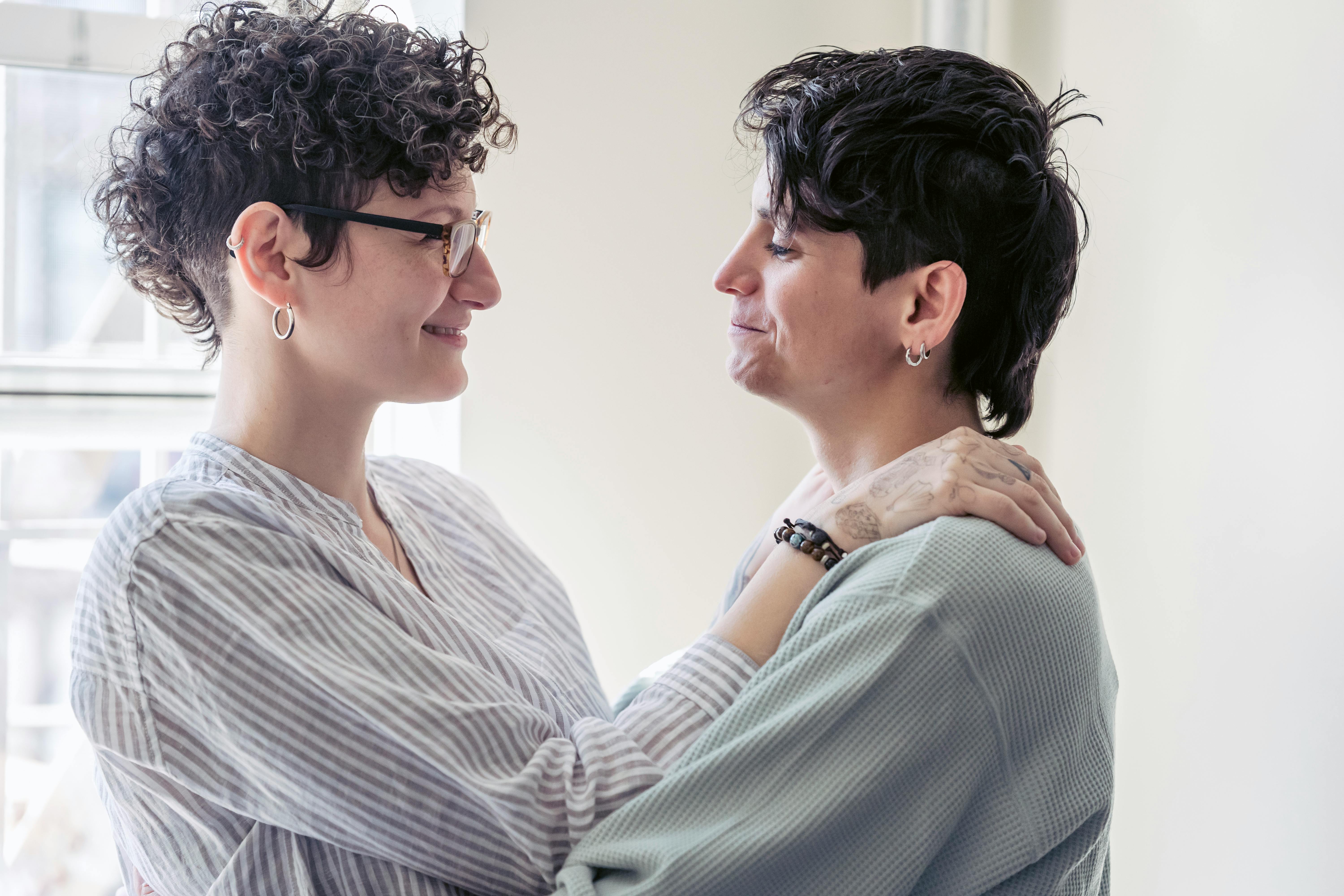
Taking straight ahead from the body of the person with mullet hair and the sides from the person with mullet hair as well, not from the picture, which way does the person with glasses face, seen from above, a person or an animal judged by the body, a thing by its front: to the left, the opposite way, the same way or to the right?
the opposite way

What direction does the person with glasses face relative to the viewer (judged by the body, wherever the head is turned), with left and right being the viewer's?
facing to the right of the viewer

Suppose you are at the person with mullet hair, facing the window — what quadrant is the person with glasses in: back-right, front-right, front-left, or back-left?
front-left

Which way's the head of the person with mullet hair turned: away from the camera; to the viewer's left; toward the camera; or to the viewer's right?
to the viewer's left

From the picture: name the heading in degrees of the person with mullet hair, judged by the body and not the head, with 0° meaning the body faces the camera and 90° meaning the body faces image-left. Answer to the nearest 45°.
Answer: approximately 90°

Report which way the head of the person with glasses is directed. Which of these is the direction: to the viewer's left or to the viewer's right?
to the viewer's right

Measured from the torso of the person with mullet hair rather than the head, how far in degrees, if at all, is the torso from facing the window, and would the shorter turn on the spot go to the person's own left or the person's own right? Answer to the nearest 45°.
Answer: approximately 45° to the person's own right

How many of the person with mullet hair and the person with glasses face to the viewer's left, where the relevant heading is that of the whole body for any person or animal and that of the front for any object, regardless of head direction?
1
